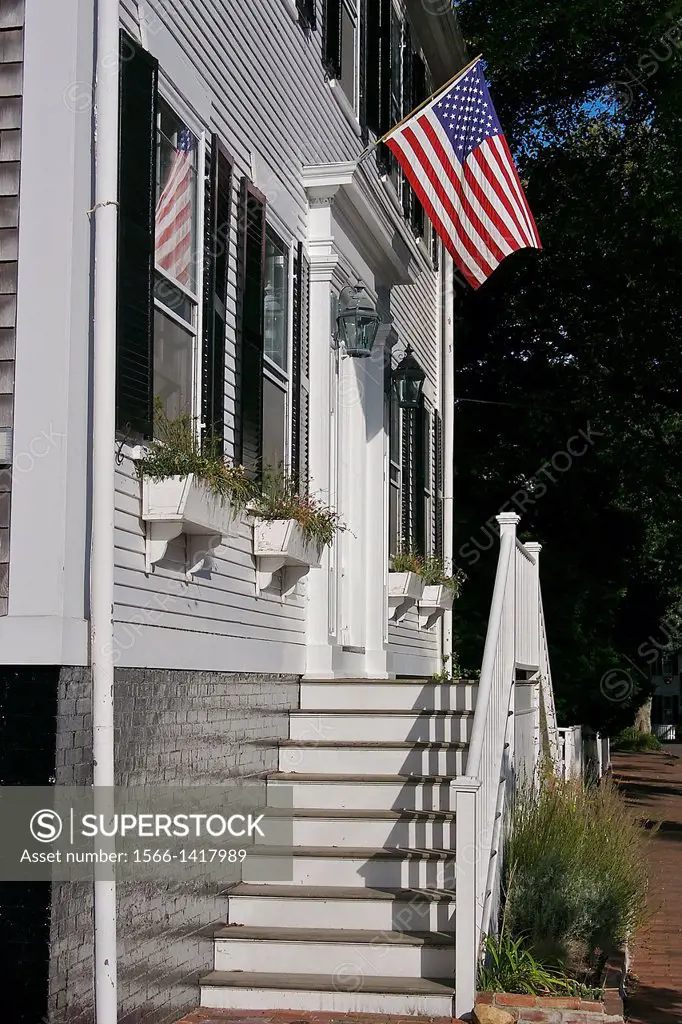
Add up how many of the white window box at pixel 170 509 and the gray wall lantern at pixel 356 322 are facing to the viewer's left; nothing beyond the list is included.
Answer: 0

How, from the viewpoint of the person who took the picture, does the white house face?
facing the viewer and to the right of the viewer

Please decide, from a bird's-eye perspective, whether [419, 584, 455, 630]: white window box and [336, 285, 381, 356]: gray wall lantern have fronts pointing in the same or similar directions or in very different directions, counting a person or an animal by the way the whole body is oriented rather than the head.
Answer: same or similar directions

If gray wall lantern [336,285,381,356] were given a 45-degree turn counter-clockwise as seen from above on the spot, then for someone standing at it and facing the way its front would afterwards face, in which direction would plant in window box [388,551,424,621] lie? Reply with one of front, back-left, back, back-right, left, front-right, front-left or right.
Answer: left

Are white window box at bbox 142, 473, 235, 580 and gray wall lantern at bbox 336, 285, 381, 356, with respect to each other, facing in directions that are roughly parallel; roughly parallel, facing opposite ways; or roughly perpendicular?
roughly parallel

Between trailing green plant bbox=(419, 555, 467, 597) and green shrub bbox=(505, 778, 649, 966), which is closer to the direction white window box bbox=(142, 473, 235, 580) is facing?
the green shrub

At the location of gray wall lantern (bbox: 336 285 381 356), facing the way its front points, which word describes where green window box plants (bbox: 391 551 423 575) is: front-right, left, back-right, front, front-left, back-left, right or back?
back-left

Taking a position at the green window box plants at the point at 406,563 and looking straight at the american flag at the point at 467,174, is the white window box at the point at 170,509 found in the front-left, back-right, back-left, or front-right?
front-right

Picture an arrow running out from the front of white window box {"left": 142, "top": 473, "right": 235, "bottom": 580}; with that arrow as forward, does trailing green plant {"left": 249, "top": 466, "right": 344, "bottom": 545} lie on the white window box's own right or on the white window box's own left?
on the white window box's own left

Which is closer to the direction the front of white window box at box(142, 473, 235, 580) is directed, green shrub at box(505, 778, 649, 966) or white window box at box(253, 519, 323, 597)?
the green shrub

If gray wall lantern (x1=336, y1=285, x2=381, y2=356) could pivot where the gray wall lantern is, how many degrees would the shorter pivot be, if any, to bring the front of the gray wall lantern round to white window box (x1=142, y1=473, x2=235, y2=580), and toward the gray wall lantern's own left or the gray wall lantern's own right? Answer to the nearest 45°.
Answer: approximately 45° to the gray wall lantern's own right

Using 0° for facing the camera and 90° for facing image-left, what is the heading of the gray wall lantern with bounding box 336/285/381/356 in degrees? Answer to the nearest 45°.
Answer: approximately 315°

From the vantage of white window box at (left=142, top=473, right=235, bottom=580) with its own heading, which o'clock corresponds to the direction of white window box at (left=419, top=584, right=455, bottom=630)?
white window box at (left=419, top=584, right=455, bottom=630) is roughly at 8 o'clock from white window box at (left=142, top=473, right=235, bottom=580).
